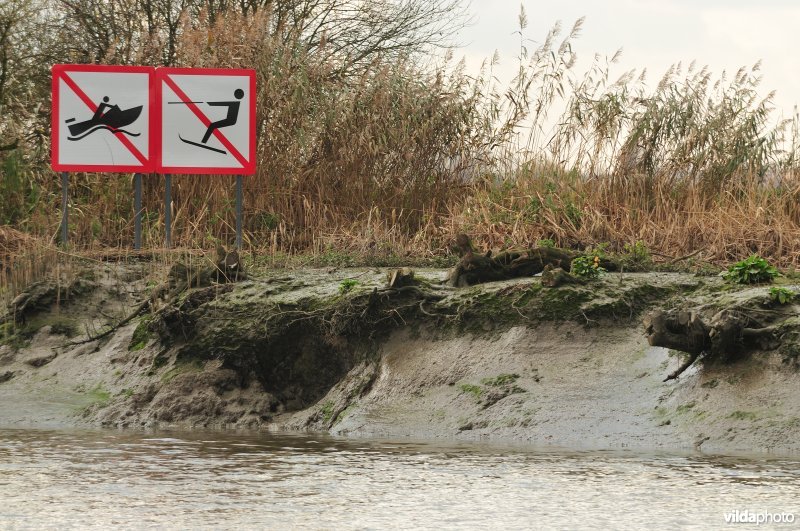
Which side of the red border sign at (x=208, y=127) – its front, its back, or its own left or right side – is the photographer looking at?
front

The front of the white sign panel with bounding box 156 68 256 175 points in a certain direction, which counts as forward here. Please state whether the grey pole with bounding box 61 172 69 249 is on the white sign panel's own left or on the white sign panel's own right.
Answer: on the white sign panel's own right

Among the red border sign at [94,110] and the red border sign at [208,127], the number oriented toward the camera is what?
2

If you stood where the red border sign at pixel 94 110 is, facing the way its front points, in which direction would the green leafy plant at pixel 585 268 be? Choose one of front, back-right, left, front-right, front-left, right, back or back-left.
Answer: front-left

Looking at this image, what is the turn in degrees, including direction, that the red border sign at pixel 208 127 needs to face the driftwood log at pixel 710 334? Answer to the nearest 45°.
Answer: approximately 45° to its left

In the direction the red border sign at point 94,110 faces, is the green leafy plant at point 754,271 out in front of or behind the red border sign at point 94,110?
in front

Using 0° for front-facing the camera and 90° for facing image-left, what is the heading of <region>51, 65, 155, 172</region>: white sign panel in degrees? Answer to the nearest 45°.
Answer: approximately 0°

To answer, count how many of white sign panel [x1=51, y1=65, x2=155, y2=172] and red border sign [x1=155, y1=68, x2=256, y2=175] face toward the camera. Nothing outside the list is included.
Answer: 2

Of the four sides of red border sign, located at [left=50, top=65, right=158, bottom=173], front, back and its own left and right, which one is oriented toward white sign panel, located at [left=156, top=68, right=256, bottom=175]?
left

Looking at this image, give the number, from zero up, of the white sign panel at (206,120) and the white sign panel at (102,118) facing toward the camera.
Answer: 2

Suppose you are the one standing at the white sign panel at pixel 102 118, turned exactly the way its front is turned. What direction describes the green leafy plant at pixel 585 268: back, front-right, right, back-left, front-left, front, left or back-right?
front-left
